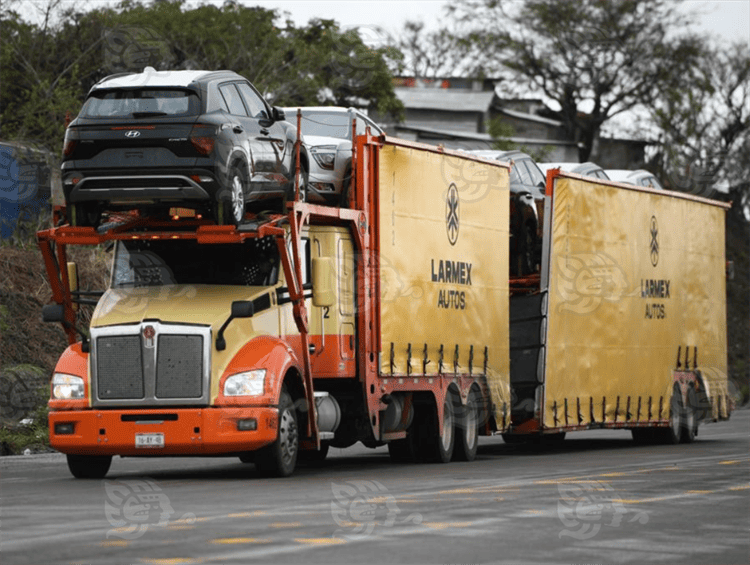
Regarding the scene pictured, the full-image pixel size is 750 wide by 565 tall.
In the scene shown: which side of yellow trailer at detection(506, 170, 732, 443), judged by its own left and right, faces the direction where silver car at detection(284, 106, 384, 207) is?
front

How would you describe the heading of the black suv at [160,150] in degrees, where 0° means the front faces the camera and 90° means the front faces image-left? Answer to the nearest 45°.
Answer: approximately 225°

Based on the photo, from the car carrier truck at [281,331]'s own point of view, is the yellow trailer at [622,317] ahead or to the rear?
to the rear

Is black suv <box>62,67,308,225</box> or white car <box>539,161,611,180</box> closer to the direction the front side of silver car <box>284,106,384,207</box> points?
the black suv

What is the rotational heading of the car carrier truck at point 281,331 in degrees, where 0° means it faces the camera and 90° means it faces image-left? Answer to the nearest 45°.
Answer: approximately 45°

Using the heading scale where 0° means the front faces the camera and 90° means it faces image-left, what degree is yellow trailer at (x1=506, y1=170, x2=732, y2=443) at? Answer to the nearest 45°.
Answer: approximately 45°

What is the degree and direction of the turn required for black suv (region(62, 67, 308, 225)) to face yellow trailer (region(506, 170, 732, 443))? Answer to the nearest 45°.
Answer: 0° — it already faces it

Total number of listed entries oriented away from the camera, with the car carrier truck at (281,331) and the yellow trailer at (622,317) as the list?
0

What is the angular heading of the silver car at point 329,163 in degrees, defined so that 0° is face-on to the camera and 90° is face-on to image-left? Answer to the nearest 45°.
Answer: approximately 45°

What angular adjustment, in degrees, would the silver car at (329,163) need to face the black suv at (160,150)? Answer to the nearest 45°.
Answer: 0° — it already faces it

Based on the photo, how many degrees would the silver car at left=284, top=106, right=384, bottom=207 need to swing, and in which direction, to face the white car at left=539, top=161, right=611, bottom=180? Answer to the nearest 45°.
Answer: approximately 180°

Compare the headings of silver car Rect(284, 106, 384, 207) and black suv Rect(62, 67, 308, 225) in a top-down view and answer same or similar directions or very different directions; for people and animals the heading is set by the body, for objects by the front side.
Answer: very different directions

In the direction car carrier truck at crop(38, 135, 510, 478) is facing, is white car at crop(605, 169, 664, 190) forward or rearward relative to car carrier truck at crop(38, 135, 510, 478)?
rearward
